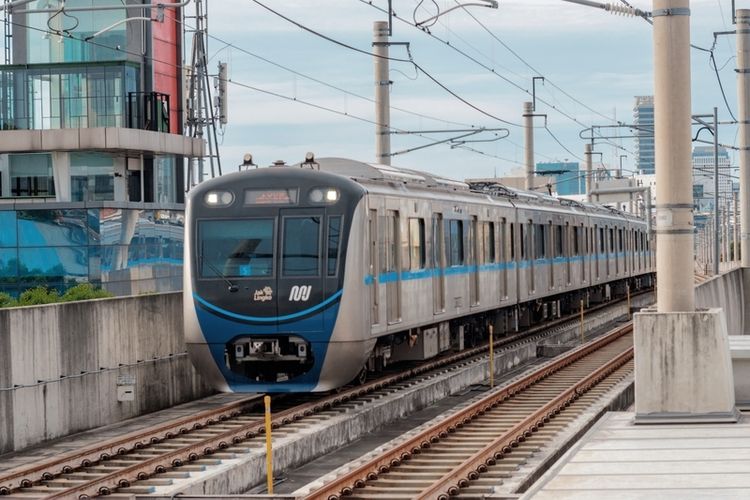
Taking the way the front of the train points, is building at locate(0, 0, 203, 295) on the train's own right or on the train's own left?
on the train's own right

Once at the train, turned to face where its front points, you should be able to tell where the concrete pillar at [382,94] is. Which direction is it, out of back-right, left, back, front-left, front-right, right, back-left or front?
back-right

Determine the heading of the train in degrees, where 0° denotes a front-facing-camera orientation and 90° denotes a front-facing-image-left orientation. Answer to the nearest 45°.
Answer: approximately 45°

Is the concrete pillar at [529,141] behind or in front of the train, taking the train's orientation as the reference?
behind
